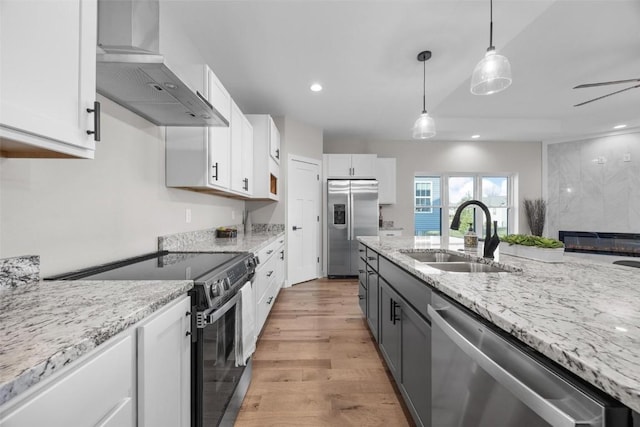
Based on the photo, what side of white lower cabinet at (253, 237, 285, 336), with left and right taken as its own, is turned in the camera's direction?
right

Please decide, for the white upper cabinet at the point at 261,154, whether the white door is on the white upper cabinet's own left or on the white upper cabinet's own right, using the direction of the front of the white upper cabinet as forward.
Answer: on the white upper cabinet's own left

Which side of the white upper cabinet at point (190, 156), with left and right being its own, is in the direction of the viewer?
right

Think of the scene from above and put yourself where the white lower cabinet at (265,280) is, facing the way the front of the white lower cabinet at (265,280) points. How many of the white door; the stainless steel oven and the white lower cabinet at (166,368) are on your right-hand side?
2

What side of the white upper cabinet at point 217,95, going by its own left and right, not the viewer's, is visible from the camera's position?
right

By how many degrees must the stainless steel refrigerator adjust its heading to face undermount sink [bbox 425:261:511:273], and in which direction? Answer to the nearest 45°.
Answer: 0° — it already faces it

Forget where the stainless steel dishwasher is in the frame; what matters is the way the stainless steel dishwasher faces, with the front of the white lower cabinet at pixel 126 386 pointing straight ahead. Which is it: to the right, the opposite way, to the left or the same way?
the opposite way

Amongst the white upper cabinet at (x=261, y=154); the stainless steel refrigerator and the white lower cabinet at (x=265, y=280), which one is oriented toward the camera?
the stainless steel refrigerator

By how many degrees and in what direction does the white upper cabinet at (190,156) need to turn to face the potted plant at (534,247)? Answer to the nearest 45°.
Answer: approximately 45° to its right

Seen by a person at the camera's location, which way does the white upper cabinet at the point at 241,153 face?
facing to the right of the viewer

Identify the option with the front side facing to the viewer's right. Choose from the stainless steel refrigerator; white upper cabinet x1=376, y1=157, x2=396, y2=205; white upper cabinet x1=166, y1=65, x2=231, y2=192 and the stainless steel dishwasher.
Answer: white upper cabinet x1=166, y1=65, x2=231, y2=192

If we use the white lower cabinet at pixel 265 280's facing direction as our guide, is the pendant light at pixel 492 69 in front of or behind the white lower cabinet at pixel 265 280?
in front

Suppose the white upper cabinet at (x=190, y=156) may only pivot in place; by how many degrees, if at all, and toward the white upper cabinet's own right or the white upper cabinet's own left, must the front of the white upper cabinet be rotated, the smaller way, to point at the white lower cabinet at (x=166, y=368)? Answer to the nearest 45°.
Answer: approximately 90° to the white upper cabinet's own right

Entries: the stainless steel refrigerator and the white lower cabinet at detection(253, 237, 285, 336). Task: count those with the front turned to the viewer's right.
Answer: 1

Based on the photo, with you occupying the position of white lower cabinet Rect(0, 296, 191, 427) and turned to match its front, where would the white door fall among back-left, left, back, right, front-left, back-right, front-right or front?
left

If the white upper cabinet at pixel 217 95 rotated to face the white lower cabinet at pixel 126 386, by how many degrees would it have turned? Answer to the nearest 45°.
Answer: approximately 90° to its right

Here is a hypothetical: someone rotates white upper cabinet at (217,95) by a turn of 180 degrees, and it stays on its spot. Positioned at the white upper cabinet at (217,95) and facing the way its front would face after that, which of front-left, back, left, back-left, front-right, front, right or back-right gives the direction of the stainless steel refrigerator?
back-right

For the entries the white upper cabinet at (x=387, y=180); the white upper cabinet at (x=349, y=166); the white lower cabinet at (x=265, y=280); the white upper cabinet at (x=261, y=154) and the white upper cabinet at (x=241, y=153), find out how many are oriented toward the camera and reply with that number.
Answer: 2

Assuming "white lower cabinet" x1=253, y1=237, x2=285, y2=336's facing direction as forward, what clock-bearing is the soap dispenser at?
The soap dispenser is roughly at 1 o'clock from the white lower cabinet.

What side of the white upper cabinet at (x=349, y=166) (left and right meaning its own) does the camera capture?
front

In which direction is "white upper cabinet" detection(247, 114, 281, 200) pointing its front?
to the viewer's right
